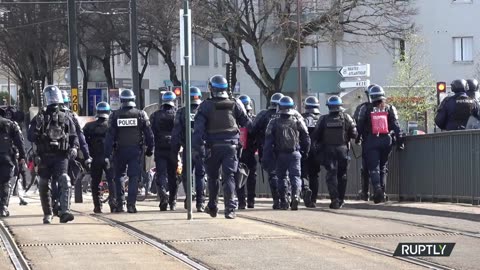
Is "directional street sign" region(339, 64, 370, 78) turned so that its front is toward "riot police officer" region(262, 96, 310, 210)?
yes

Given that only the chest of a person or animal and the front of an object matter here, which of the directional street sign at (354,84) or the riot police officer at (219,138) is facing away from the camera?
the riot police officer

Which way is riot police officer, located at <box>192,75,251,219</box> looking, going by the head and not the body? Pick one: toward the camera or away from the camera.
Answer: away from the camera

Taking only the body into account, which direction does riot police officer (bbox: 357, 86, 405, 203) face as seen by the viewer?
away from the camera

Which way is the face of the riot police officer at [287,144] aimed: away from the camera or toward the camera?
away from the camera

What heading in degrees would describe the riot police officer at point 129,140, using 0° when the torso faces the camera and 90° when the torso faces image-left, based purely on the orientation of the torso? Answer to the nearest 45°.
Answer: approximately 180°

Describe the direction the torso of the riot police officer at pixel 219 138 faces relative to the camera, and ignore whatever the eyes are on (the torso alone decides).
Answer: away from the camera

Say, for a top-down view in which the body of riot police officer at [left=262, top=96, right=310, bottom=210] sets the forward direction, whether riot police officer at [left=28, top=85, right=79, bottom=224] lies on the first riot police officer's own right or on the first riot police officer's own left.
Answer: on the first riot police officer's own left

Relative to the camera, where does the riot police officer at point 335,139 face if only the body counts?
away from the camera

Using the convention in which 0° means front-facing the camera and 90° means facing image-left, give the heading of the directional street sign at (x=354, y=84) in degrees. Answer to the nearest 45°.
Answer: approximately 0°

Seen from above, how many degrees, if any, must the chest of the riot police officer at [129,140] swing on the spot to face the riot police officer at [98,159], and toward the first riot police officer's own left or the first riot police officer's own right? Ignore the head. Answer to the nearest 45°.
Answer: approximately 45° to the first riot police officer's own left
